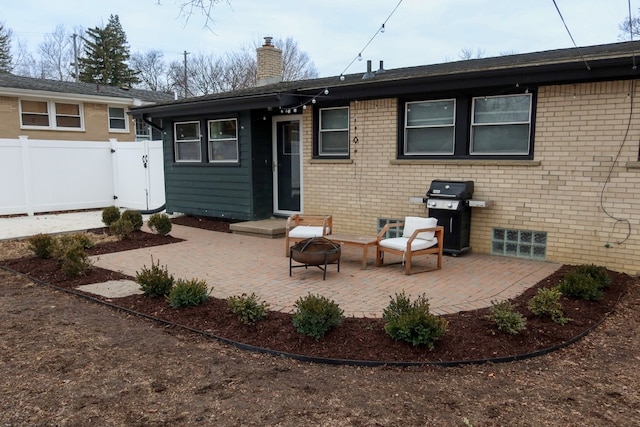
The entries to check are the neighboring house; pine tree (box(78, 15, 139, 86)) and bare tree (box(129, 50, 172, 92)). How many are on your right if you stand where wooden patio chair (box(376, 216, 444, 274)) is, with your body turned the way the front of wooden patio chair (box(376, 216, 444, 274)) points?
3

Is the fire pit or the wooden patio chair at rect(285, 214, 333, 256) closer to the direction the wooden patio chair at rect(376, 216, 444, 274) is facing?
the fire pit

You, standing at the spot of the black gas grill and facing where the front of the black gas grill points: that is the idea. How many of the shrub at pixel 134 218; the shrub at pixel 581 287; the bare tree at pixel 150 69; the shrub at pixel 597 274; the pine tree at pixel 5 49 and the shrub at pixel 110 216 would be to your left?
2

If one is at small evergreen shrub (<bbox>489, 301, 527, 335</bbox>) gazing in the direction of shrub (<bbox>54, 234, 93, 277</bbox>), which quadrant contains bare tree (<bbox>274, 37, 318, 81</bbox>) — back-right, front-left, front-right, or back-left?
front-right

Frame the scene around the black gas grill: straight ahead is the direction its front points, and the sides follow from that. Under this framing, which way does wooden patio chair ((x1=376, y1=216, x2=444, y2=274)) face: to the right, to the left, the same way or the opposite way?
the same way

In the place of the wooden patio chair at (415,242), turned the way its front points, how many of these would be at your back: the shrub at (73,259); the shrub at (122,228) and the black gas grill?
1

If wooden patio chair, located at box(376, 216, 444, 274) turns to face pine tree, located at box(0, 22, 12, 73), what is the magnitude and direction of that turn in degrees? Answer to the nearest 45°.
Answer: approximately 90° to its right

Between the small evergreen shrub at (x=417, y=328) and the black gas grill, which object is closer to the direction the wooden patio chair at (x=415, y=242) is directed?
the small evergreen shrub

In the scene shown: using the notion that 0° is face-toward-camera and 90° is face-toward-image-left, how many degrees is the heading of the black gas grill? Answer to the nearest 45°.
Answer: approximately 45°

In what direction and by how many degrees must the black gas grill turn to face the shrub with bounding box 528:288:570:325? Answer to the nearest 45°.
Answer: approximately 45° to its left

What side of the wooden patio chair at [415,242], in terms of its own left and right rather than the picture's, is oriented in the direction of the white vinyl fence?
right

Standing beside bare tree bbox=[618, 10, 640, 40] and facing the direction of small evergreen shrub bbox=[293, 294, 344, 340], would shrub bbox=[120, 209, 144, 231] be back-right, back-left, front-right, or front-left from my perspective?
front-right

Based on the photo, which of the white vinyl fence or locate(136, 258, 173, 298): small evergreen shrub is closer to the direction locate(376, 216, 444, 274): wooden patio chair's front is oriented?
the small evergreen shrub

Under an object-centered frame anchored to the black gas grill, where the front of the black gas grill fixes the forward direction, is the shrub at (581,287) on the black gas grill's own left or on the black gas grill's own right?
on the black gas grill's own left

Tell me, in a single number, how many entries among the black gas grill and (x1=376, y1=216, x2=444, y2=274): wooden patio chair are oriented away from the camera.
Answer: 0

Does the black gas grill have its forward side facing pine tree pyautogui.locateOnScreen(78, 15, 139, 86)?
no

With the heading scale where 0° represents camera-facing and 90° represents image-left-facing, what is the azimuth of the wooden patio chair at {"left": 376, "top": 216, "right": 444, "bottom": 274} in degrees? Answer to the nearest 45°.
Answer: approximately 45°

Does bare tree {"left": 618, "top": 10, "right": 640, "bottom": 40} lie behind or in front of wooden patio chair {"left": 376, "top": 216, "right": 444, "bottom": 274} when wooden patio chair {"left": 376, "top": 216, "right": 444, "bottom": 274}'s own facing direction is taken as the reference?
behind

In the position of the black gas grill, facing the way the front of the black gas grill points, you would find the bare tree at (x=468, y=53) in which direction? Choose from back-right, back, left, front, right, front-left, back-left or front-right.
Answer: back-right
